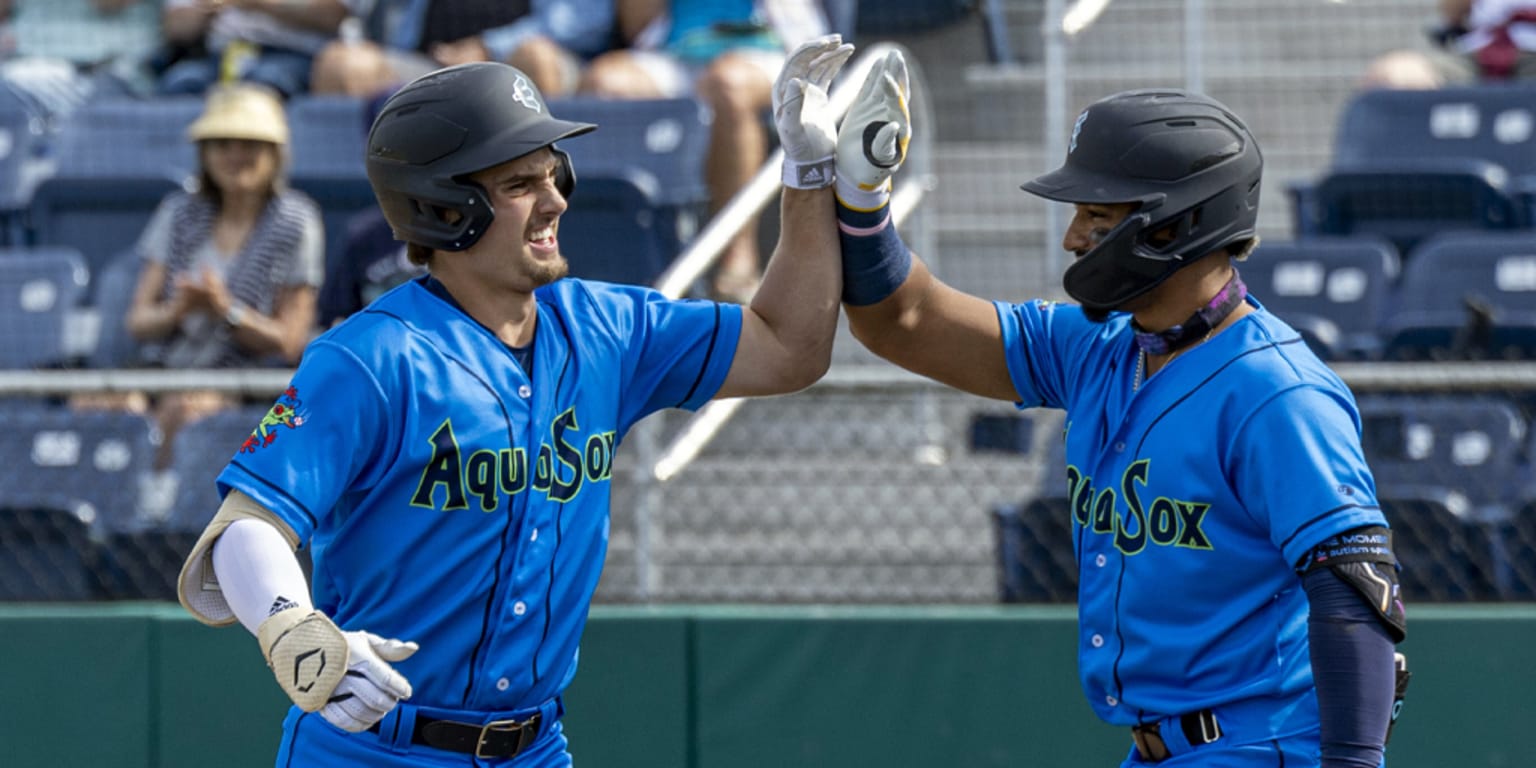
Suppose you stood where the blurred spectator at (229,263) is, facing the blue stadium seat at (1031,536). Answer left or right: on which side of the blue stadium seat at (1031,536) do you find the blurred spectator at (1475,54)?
left

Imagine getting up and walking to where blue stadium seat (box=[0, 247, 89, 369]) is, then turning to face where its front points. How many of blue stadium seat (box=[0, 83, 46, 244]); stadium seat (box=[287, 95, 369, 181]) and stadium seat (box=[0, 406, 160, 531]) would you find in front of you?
1

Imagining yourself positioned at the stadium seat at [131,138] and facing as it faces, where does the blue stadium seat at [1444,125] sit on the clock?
The blue stadium seat is roughly at 10 o'clock from the stadium seat.

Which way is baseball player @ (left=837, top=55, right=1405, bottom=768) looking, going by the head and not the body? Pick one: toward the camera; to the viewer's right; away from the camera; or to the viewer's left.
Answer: to the viewer's left

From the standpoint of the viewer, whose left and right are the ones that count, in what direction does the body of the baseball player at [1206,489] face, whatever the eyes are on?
facing the viewer and to the left of the viewer

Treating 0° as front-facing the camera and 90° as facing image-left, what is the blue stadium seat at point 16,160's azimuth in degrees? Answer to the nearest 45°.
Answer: approximately 0°

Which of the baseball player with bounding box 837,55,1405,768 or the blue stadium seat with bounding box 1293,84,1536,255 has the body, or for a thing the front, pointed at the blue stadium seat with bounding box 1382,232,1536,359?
the blue stadium seat with bounding box 1293,84,1536,255

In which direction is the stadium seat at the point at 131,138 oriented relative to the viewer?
toward the camera

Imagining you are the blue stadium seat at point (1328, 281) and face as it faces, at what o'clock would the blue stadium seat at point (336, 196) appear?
the blue stadium seat at point (336, 196) is roughly at 3 o'clock from the blue stadium seat at point (1328, 281).

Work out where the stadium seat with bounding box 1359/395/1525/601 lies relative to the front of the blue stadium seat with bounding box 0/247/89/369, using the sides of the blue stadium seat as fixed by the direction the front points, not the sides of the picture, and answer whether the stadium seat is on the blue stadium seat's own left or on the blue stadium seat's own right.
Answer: on the blue stadium seat's own left

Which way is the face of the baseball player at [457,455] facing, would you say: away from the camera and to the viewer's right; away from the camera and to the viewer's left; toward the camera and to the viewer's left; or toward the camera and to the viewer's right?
toward the camera and to the viewer's right

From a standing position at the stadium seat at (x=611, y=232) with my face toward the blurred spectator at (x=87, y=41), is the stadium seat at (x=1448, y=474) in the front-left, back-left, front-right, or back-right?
back-right

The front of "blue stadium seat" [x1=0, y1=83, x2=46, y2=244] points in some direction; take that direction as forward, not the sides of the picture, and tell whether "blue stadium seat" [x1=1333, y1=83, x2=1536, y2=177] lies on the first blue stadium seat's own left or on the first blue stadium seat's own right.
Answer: on the first blue stadium seat's own left

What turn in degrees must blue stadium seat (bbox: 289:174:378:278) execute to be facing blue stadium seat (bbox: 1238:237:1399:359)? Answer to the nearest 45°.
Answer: approximately 45° to its left

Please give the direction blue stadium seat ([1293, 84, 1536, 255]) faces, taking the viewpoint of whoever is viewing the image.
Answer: facing the viewer

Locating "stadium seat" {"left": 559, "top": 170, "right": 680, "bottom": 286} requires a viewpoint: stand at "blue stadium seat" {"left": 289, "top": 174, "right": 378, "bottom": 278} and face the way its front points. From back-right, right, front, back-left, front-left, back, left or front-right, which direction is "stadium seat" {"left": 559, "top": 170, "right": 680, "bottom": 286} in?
front-left
